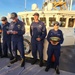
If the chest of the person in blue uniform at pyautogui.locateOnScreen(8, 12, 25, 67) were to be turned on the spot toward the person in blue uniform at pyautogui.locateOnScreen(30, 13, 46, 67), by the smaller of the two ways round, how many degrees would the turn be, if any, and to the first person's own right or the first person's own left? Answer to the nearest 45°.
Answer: approximately 135° to the first person's own left

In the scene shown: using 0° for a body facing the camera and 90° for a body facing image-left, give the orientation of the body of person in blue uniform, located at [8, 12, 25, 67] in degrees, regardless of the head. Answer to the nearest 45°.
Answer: approximately 45°
